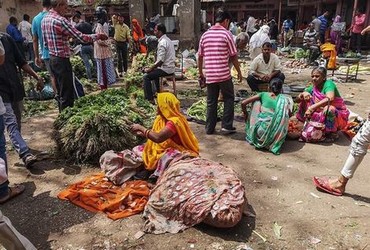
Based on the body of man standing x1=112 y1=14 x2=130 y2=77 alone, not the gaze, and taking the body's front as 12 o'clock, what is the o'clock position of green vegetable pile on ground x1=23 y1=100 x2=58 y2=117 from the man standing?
The green vegetable pile on ground is roughly at 1 o'clock from the man standing.

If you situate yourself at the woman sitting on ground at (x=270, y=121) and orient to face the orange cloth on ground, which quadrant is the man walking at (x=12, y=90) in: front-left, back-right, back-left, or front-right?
front-right

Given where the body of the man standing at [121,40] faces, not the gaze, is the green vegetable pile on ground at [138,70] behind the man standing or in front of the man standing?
in front

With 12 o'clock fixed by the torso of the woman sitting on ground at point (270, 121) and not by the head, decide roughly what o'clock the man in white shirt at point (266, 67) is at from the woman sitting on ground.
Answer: The man in white shirt is roughly at 12 o'clock from the woman sitting on ground.

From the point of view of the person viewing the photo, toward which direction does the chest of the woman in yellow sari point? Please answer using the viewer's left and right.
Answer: facing to the left of the viewer

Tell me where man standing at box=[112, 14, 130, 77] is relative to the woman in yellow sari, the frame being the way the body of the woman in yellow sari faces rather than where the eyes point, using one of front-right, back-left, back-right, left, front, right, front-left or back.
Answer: right

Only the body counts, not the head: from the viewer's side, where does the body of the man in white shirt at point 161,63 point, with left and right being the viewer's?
facing to the left of the viewer

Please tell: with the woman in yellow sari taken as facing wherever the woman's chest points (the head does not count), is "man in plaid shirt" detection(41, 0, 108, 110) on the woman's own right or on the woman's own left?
on the woman's own right

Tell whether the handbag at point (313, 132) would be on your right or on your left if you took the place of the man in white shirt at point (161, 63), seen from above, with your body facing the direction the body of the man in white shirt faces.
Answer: on your left

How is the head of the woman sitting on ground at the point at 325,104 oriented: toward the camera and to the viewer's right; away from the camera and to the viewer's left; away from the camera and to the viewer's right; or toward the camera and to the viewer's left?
toward the camera and to the viewer's left

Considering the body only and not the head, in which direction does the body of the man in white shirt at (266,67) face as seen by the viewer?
toward the camera

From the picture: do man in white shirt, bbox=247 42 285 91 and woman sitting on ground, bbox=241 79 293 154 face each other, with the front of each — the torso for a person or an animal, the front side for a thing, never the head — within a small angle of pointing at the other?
yes
